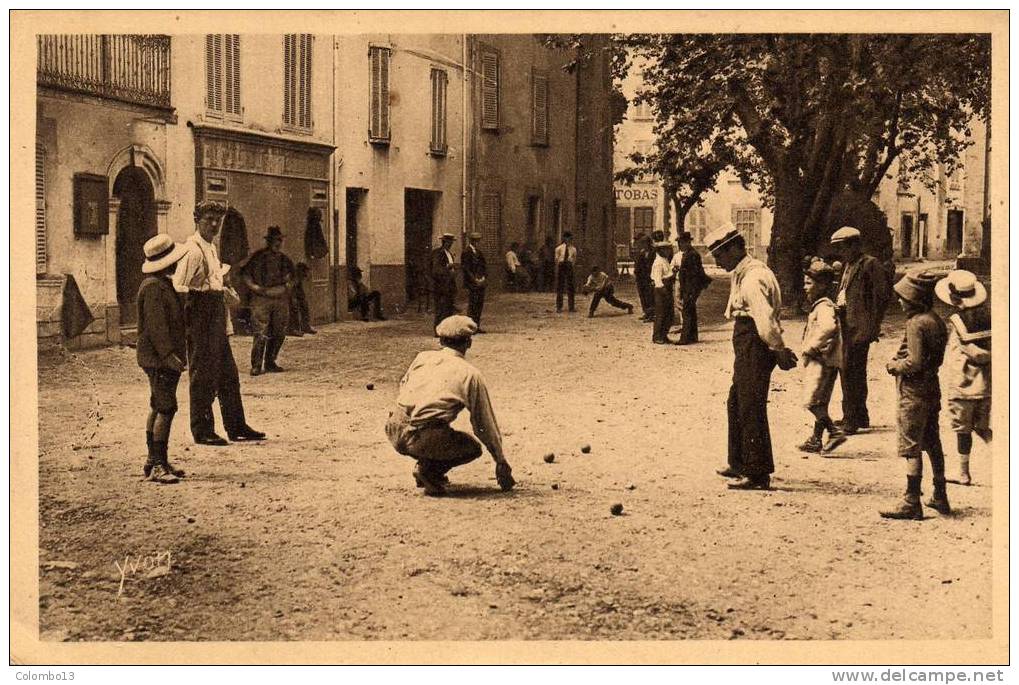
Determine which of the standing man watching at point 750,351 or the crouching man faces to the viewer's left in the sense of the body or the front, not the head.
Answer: the standing man watching

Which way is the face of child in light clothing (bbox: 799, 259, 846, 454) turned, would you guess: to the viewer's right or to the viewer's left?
to the viewer's left

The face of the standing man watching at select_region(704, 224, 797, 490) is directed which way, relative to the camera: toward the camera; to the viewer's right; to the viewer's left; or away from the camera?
to the viewer's left

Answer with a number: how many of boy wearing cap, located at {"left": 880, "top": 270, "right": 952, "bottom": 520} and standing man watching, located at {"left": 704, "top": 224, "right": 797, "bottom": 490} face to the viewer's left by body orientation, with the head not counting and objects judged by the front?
2

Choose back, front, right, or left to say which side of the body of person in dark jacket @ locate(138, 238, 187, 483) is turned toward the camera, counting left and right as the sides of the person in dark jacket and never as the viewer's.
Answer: right

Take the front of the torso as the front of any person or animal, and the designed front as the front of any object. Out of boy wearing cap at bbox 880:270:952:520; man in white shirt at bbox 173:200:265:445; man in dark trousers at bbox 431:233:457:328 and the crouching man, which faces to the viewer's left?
the boy wearing cap

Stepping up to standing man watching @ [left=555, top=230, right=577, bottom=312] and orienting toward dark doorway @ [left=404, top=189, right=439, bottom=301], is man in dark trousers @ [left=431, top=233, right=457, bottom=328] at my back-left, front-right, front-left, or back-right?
front-left

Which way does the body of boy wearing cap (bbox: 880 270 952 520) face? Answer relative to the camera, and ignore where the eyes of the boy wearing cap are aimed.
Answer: to the viewer's left

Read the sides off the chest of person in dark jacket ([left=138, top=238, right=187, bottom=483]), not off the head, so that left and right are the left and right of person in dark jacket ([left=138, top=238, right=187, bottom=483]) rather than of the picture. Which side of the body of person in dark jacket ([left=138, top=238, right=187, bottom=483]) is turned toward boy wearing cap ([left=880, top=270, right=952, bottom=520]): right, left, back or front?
front

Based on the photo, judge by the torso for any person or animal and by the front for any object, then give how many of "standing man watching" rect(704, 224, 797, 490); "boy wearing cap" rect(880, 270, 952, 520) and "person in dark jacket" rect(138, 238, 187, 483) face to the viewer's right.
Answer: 1

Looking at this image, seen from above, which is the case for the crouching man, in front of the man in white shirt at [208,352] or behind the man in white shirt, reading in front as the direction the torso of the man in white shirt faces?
in front

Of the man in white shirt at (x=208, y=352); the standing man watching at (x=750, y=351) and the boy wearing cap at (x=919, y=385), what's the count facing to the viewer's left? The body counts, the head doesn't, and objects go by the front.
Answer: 2

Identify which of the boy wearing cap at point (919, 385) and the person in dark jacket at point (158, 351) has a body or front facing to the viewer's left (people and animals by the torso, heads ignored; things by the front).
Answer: the boy wearing cap at point (919, 385)

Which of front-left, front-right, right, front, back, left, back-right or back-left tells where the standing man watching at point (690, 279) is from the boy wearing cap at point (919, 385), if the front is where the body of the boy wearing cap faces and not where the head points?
front-right

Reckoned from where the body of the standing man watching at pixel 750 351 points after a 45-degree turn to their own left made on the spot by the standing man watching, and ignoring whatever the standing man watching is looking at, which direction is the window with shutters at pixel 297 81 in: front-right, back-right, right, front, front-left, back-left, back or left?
front-right
